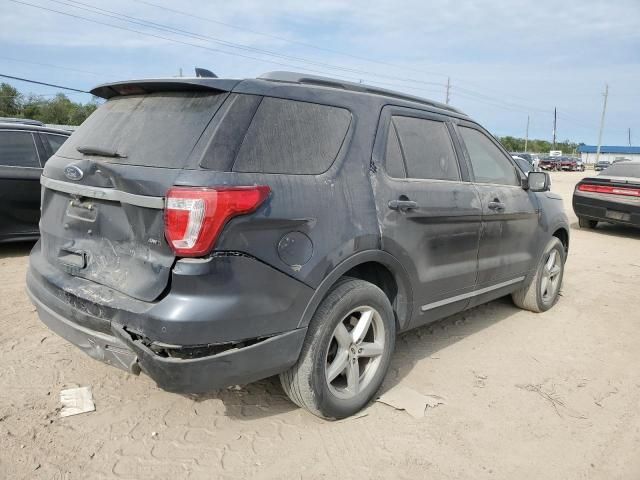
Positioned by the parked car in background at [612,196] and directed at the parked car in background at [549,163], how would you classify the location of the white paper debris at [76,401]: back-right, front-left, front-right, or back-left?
back-left

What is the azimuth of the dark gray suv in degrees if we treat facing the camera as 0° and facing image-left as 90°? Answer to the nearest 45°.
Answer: approximately 225°

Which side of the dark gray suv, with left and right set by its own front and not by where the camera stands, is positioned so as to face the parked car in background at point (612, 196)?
front

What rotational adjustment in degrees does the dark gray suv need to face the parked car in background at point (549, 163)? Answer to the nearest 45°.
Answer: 0° — it already faces it

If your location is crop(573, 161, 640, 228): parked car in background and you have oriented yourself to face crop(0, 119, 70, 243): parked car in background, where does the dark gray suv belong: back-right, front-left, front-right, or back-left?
front-left

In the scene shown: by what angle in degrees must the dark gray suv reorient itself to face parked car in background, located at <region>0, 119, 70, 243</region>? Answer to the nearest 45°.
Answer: approximately 90° to its left
